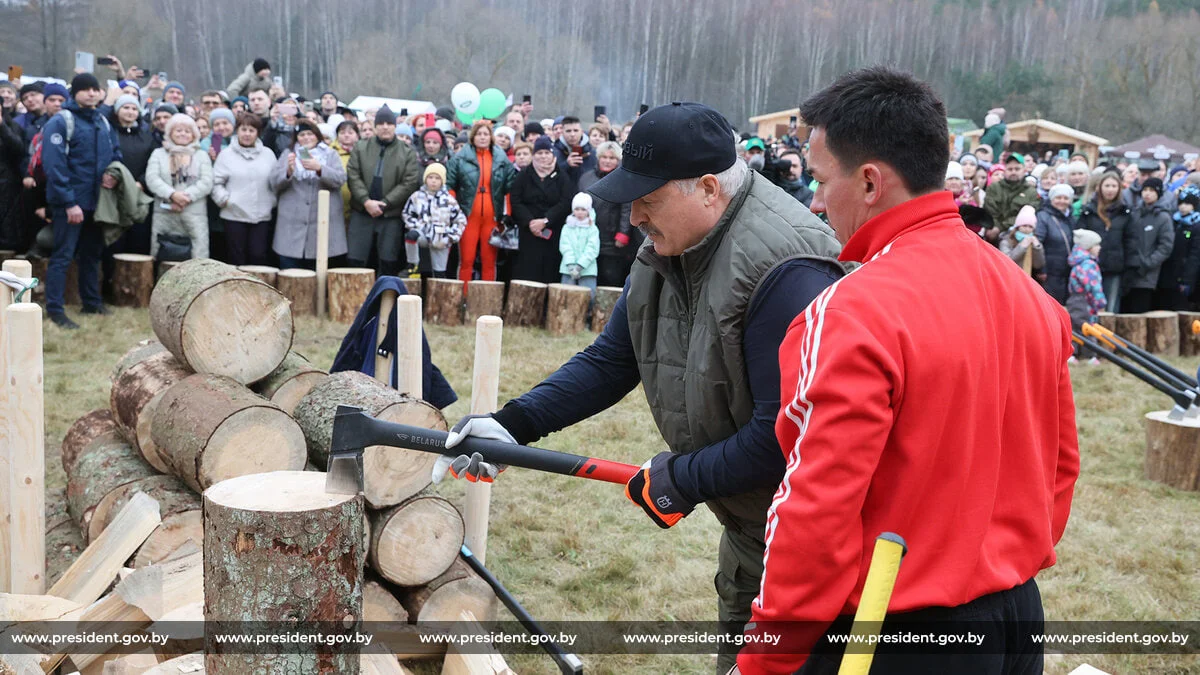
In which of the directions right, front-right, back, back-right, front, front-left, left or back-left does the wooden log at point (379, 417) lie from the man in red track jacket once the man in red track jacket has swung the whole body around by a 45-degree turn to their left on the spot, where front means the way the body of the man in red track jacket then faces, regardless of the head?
front-right

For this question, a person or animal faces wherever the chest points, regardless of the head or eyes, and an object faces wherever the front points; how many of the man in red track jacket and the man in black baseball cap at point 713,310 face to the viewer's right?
0

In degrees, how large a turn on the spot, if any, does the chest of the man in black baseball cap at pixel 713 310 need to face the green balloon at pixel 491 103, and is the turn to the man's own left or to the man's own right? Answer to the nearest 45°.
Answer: approximately 135° to the man's own right

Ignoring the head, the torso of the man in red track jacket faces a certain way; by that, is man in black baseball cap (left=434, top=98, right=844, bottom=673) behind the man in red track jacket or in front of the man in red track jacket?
in front

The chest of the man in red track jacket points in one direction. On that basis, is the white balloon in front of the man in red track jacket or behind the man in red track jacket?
in front

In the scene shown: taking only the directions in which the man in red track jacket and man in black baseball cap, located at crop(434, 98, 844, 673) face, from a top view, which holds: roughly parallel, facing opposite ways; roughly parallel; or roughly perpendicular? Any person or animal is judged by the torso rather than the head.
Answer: roughly perpendicular

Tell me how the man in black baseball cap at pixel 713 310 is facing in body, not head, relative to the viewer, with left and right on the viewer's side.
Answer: facing the viewer and to the left of the viewer

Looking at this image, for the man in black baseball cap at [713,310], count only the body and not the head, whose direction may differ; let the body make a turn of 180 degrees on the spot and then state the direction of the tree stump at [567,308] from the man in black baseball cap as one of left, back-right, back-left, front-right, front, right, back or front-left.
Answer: front-left

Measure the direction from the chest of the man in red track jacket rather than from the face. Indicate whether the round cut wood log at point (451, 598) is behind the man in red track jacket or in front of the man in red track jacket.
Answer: in front

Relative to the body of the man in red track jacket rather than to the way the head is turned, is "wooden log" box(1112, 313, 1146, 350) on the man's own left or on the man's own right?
on the man's own right

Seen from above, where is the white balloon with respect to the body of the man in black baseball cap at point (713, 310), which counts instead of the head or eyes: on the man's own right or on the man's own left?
on the man's own right

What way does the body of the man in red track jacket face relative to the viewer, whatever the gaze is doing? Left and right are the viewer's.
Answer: facing away from the viewer and to the left of the viewer
